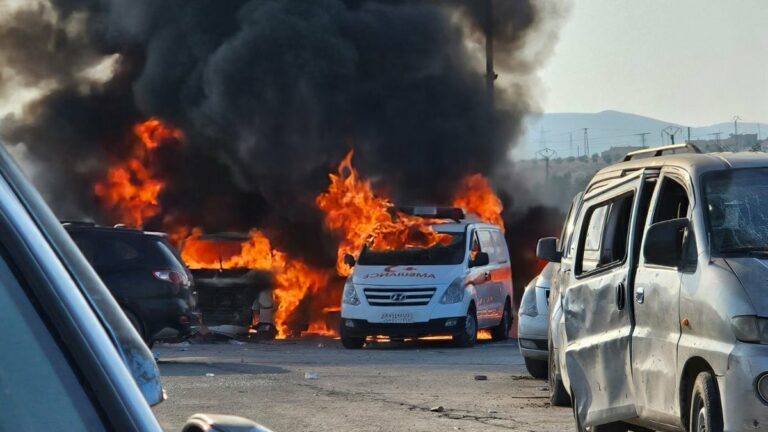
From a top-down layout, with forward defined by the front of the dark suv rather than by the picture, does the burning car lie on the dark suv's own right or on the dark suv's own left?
on the dark suv's own right

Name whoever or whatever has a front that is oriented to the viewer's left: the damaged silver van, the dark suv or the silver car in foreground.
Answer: the dark suv

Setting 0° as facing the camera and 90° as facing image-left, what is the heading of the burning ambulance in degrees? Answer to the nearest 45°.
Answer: approximately 45°

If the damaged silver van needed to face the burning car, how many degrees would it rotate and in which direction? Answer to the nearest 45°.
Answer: approximately 180°

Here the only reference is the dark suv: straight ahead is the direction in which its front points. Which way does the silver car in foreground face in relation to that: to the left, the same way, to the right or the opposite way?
the opposite way

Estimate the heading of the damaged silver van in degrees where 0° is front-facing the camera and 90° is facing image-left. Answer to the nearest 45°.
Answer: approximately 315°

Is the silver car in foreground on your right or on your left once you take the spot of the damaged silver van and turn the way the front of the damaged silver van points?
on your right

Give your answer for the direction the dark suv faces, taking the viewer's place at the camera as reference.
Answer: facing to the left of the viewer
